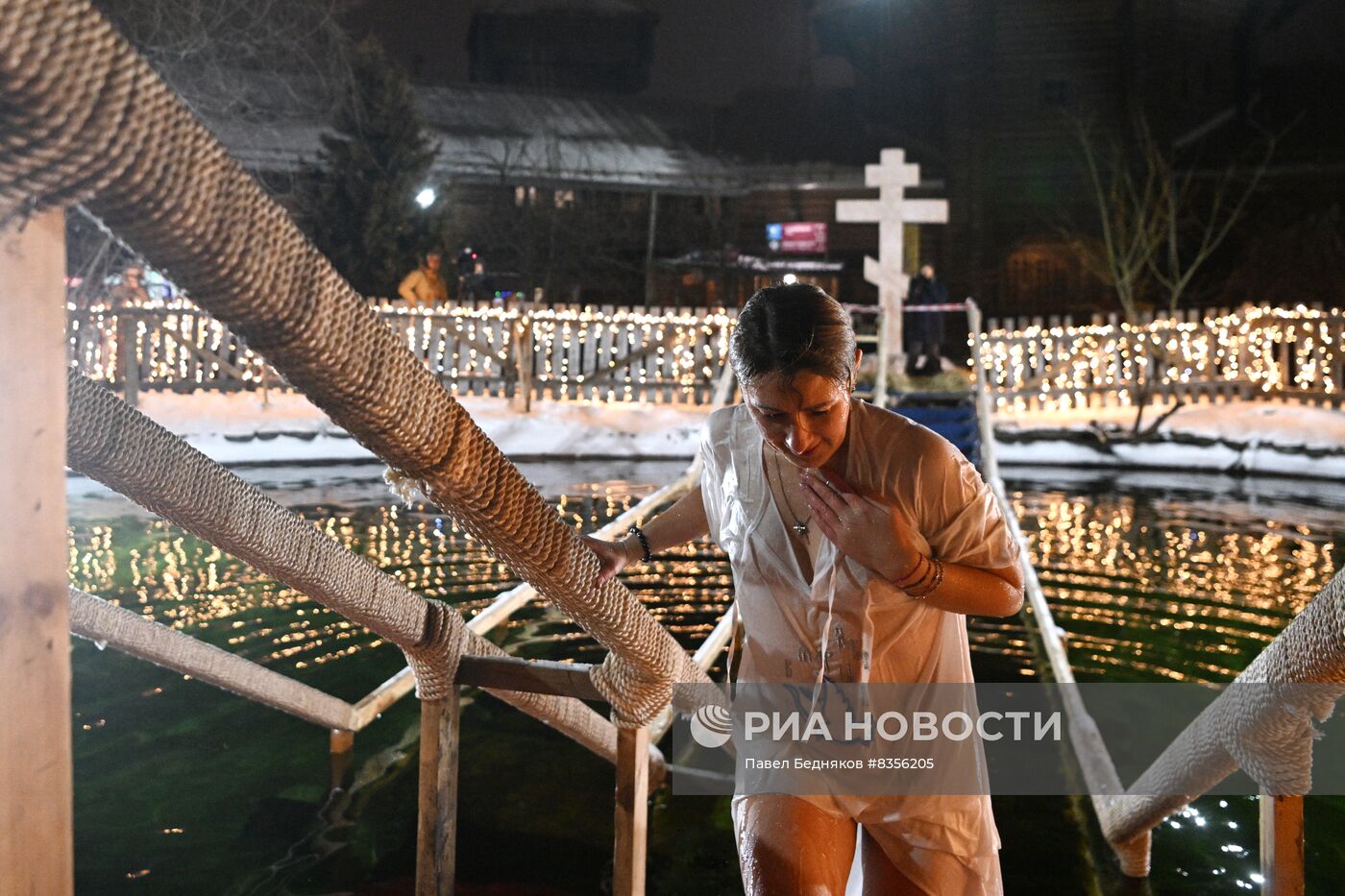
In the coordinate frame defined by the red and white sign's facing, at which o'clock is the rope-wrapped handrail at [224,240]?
The rope-wrapped handrail is roughly at 12 o'clock from the red and white sign.

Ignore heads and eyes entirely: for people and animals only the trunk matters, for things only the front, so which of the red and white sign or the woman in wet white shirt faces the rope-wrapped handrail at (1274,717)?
the red and white sign

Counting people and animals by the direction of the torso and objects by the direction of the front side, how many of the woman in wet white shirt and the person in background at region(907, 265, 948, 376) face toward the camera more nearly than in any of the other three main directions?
2

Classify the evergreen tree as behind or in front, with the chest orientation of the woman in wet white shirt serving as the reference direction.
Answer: behind

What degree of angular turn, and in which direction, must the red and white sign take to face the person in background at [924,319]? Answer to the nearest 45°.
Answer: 0° — it already faces them

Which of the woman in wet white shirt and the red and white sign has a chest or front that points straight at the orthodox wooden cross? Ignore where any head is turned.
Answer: the red and white sign

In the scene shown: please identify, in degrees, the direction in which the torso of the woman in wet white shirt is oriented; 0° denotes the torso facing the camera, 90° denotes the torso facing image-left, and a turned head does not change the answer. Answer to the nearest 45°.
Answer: approximately 0°

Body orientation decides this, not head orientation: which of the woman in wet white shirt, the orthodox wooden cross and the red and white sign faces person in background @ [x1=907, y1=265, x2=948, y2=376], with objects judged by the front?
the red and white sign
